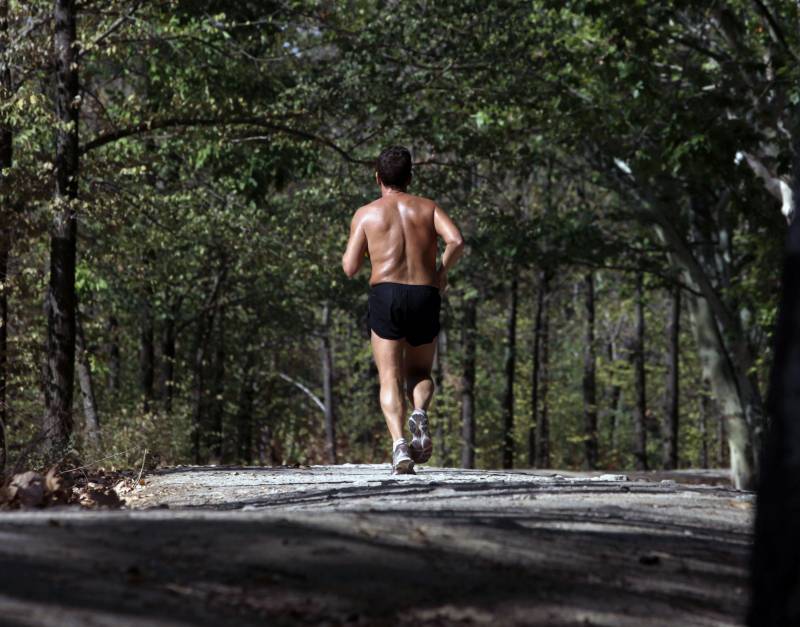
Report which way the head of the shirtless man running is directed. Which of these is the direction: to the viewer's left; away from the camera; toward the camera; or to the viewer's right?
away from the camera

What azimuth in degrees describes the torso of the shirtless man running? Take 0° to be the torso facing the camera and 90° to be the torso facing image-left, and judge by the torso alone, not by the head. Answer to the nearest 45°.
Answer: approximately 180°

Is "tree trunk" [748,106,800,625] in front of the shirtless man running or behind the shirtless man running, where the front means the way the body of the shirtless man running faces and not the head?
behind
